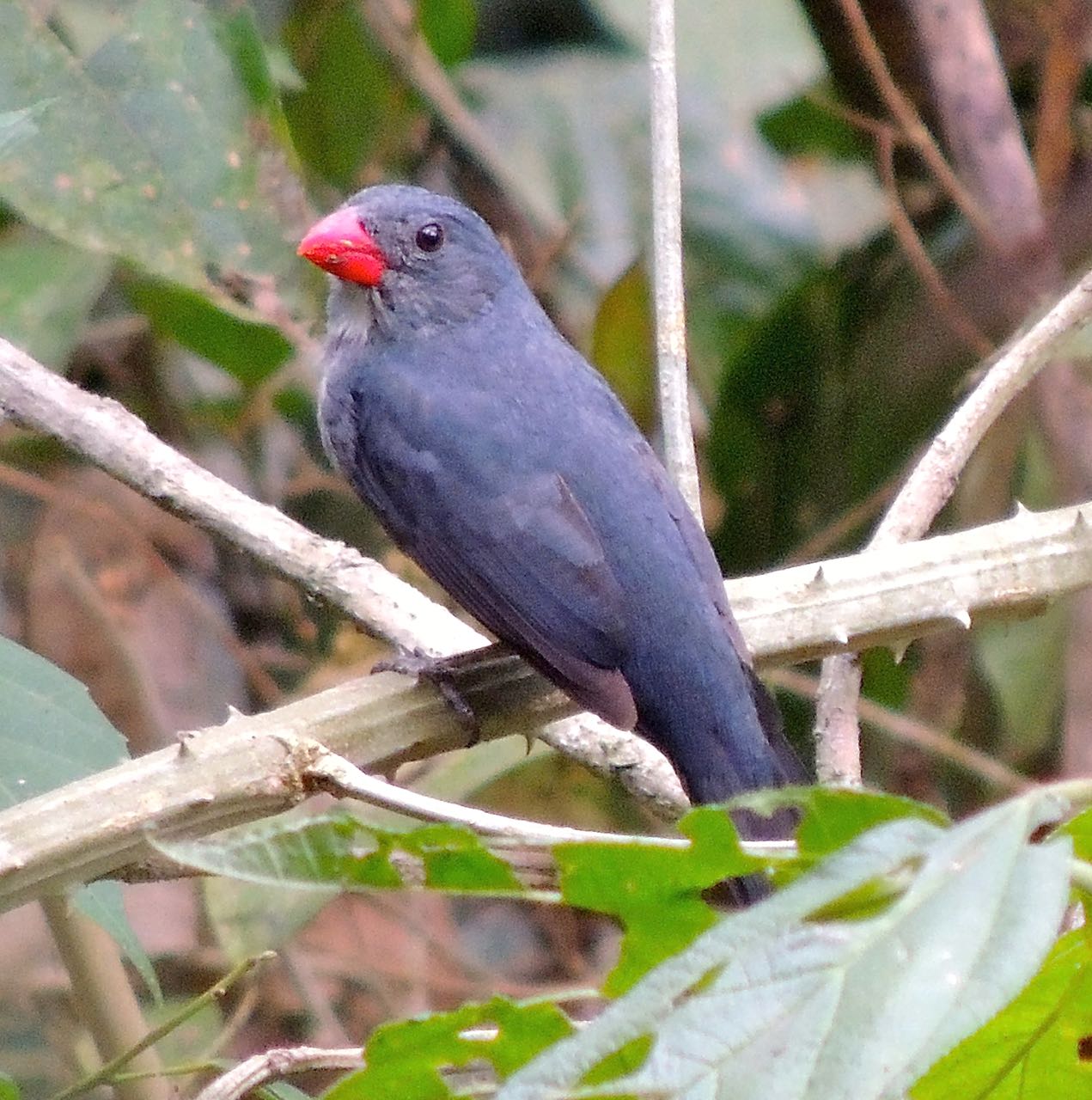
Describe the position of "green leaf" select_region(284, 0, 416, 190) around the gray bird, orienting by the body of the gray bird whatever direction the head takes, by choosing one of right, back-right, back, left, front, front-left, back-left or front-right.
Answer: front-right

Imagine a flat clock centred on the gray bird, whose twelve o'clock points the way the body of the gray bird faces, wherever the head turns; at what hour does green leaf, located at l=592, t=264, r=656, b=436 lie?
The green leaf is roughly at 2 o'clock from the gray bird.

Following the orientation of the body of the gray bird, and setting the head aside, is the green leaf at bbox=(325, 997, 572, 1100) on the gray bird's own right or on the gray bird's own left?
on the gray bird's own left

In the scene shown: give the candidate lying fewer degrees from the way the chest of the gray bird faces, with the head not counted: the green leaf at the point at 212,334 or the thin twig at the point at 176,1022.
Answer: the green leaf

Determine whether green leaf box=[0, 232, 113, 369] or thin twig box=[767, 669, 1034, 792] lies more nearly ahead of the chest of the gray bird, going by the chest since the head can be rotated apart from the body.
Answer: the green leaf

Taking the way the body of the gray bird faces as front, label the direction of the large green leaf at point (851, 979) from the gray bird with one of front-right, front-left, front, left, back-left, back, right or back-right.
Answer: back-left

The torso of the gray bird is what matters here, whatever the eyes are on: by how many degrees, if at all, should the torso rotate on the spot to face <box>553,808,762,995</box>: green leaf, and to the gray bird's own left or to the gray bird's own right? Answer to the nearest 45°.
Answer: approximately 135° to the gray bird's own left

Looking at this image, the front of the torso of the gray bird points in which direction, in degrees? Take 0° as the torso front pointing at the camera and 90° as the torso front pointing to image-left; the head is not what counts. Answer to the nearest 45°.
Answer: approximately 135°

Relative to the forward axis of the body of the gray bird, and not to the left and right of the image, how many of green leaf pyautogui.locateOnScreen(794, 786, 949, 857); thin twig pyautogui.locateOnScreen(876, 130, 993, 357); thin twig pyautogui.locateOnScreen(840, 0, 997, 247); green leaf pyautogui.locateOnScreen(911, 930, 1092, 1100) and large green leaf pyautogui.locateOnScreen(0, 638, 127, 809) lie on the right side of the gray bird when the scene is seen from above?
2

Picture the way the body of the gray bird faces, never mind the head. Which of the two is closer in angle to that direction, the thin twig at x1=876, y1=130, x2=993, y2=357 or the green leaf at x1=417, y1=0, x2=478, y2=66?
the green leaf

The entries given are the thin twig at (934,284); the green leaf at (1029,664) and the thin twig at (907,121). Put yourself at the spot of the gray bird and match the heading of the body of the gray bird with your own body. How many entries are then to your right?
3

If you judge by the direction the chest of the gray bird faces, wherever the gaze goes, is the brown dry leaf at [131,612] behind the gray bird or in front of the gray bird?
in front
